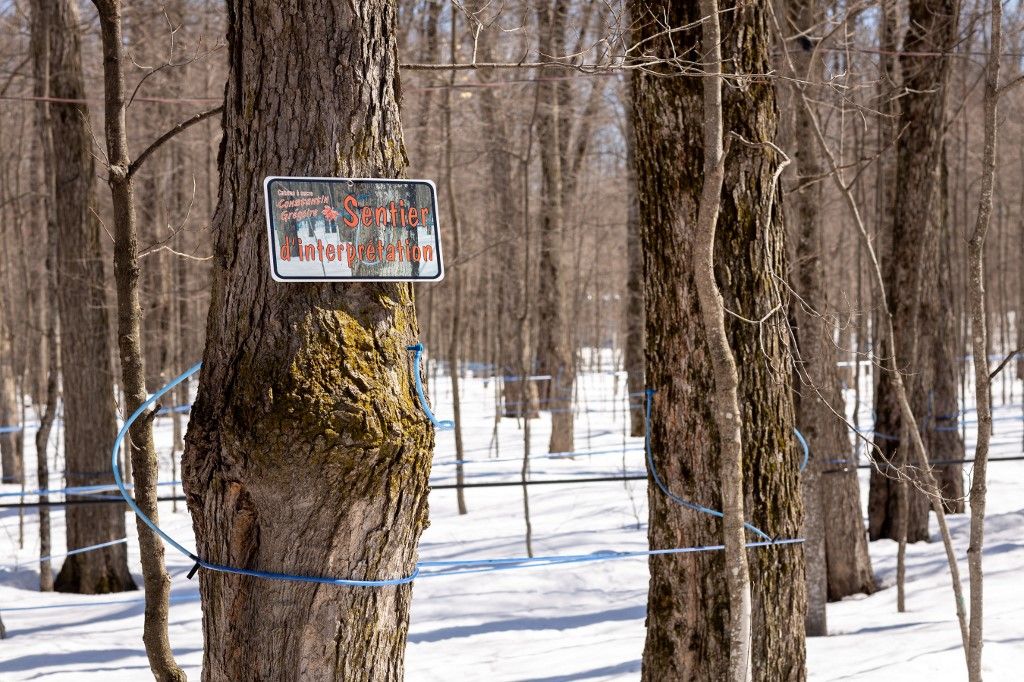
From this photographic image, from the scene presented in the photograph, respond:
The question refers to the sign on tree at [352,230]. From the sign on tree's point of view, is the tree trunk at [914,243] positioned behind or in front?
behind

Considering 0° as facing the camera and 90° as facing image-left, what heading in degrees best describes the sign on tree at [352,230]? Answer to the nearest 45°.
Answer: approximately 0°

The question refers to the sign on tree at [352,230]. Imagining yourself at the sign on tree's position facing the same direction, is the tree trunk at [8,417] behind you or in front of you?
behind

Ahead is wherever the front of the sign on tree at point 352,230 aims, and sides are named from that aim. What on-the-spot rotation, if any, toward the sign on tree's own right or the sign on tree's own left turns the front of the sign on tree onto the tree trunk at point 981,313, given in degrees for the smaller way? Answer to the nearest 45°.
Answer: approximately 135° to the sign on tree's own left

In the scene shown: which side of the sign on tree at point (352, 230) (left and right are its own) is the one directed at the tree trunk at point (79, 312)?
back

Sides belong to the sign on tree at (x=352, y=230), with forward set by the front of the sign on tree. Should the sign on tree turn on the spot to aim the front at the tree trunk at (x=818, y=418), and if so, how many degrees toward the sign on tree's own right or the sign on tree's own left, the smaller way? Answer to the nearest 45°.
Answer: approximately 135° to the sign on tree's own left

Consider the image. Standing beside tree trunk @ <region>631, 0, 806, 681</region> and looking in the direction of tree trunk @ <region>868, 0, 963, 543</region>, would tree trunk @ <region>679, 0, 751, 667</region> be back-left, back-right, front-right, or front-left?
back-right
